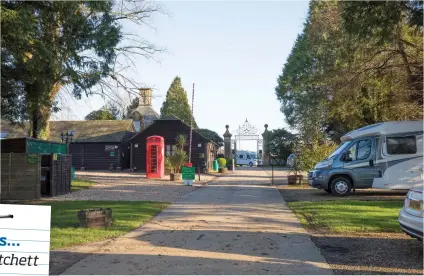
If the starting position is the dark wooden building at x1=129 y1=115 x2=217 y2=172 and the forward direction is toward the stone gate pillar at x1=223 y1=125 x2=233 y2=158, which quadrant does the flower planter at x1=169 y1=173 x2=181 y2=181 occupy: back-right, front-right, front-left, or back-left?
back-right

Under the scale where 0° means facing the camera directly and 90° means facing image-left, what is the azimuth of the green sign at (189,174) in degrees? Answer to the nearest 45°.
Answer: approximately 0°

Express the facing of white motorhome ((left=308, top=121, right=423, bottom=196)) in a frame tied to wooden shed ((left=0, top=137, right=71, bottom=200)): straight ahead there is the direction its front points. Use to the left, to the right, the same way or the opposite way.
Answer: the opposite way

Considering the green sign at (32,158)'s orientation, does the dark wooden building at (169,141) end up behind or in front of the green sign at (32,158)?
behind

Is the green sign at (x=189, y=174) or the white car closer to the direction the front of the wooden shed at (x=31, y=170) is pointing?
the white car

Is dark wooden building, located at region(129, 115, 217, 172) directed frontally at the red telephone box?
yes

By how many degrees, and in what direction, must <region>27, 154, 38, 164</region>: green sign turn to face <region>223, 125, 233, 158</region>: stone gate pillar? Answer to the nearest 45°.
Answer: approximately 135° to its left

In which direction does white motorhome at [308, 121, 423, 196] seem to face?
to the viewer's left

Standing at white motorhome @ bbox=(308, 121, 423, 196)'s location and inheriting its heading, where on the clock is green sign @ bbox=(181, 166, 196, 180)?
The green sign is roughly at 1 o'clock from the white motorhome.

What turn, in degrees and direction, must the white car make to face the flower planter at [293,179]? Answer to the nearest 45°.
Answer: approximately 45° to its left
